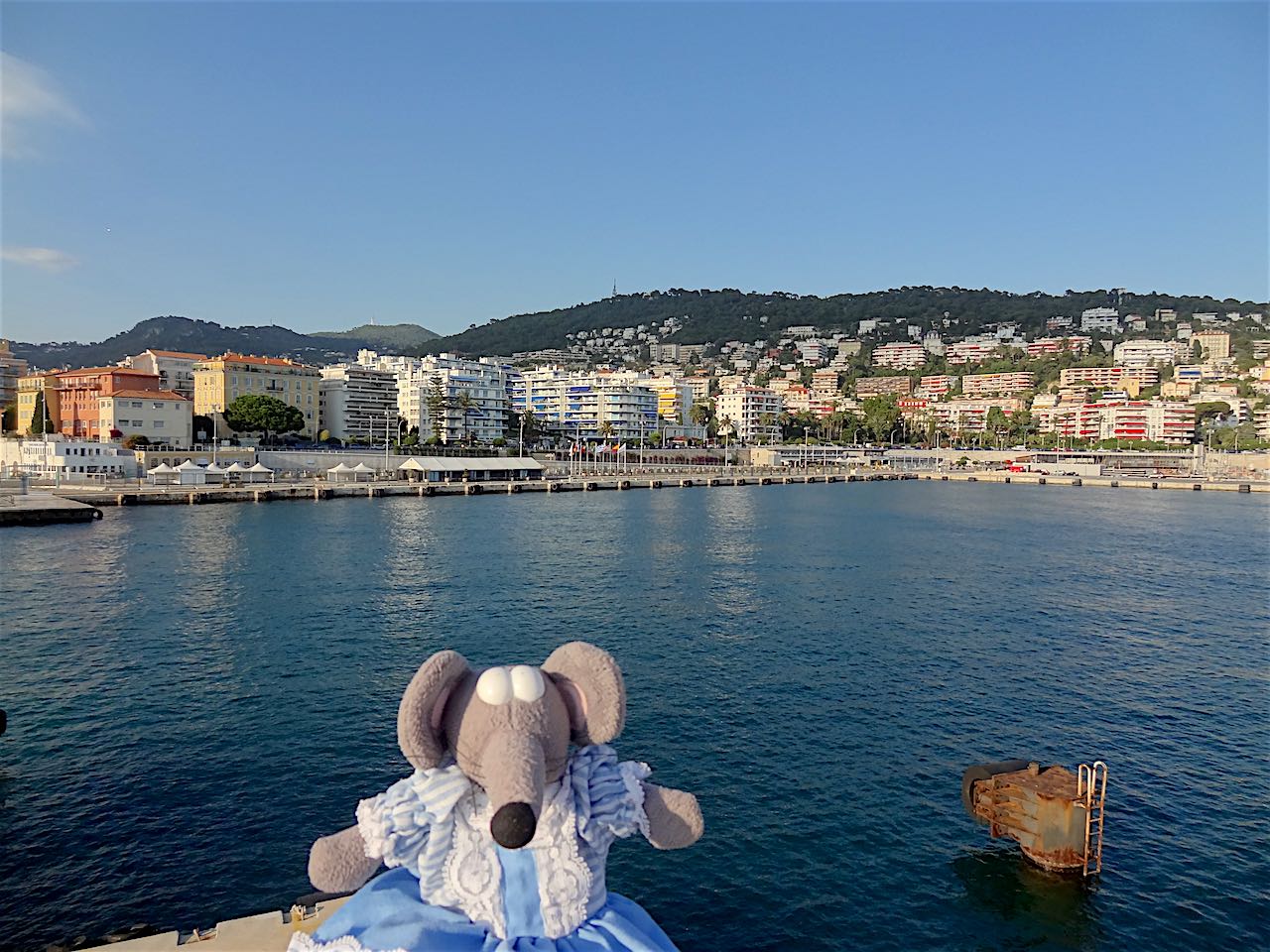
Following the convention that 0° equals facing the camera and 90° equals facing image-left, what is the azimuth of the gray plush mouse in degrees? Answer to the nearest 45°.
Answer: approximately 0°

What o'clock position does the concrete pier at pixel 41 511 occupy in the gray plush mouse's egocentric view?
The concrete pier is roughly at 5 o'clock from the gray plush mouse.

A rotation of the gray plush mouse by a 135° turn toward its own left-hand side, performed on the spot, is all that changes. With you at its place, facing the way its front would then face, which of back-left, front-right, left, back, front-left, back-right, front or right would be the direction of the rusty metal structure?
front
